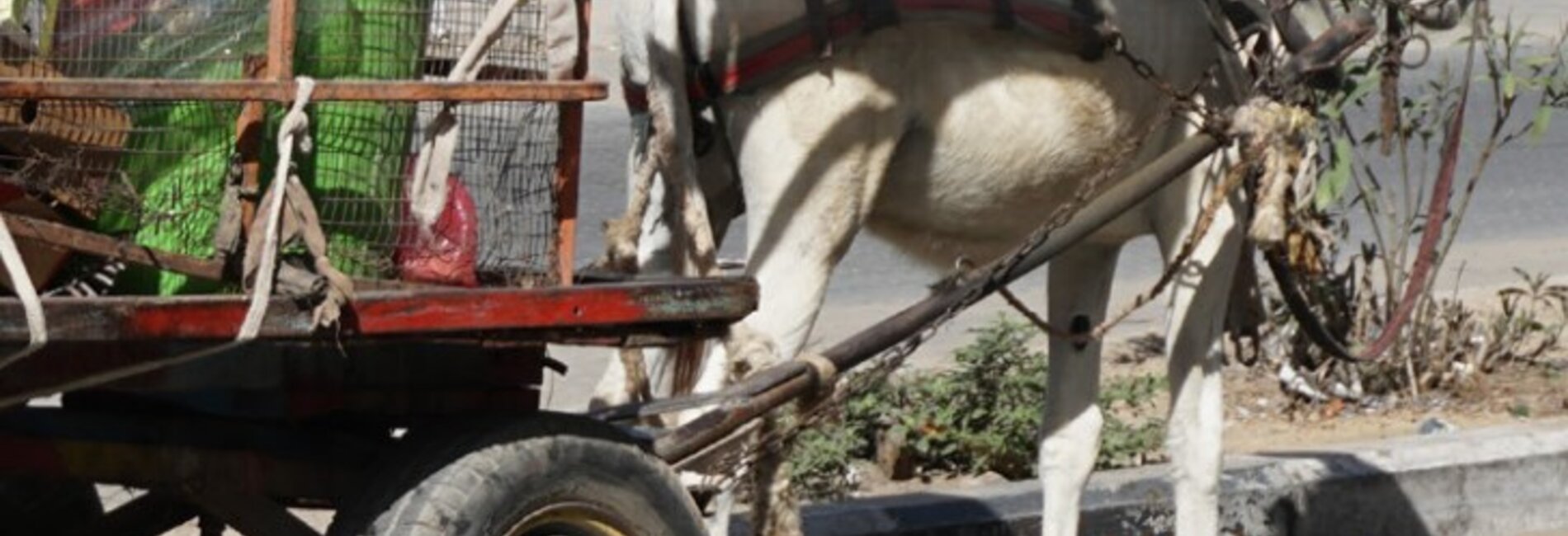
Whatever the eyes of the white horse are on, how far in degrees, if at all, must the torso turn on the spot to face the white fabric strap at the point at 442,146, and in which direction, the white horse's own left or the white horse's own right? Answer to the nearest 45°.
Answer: approximately 135° to the white horse's own right

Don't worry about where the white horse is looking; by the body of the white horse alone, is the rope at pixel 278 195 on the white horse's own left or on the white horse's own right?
on the white horse's own right

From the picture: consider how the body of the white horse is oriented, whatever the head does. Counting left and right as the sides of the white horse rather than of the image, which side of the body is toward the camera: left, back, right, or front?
right

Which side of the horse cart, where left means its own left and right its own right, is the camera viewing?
right

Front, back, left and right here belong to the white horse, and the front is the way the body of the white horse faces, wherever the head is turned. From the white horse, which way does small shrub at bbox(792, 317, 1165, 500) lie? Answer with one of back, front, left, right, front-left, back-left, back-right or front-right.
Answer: left

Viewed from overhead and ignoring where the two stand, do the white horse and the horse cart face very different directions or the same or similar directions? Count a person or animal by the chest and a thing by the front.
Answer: same or similar directions

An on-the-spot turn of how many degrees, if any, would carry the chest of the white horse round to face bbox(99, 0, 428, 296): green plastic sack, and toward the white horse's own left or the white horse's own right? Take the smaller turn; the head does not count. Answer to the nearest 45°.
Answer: approximately 135° to the white horse's own right

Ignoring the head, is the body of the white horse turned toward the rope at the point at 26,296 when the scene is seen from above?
no

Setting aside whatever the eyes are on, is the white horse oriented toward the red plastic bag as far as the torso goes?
no
